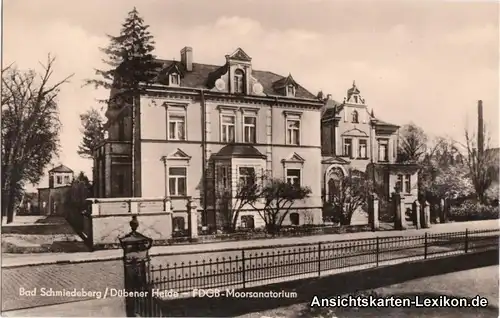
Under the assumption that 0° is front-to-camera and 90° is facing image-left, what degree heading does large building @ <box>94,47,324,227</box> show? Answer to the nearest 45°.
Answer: approximately 0°

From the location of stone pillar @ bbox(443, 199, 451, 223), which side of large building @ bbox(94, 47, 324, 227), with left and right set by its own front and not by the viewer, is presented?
left

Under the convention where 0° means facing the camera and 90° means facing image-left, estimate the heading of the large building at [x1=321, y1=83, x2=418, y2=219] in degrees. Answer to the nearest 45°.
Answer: approximately 0°

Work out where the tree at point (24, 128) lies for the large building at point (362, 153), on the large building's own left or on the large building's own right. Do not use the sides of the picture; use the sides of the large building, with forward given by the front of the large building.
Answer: on the large building's own right

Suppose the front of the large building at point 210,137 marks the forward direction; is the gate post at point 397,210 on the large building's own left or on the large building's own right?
on the large building's own left

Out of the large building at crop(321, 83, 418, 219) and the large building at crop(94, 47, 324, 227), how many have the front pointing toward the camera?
2

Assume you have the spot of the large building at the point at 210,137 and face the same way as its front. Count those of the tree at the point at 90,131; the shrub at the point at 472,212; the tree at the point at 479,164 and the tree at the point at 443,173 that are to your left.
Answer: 3

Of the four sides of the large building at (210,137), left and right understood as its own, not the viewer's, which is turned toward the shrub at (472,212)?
left

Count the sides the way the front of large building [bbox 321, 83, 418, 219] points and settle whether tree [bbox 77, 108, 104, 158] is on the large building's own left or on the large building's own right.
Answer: on the large building's own right
